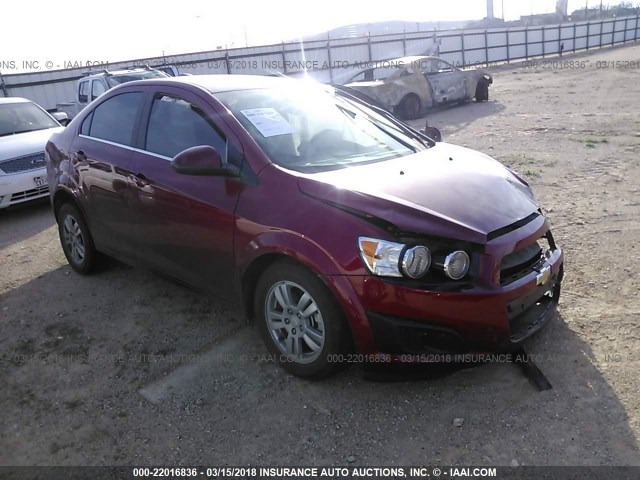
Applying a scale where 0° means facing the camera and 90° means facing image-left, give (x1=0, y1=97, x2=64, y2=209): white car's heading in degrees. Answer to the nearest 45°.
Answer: approximately 315°

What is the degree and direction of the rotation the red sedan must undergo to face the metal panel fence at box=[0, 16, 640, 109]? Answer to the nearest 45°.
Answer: approximately 135° to its left

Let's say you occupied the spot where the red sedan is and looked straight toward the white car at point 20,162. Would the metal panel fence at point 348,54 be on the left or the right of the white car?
right

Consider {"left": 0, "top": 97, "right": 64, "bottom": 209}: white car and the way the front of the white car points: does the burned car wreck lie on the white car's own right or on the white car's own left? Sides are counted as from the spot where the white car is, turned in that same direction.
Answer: on the white car's own left

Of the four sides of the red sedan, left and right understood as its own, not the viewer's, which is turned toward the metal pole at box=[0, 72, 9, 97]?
back

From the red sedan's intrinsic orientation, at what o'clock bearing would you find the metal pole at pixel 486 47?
The metal pole is roughly at 8 o'clock from the red sedan.

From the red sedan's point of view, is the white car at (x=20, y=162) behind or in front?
behind

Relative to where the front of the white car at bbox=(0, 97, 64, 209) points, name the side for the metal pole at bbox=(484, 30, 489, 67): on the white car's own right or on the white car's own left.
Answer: on the white car's own left

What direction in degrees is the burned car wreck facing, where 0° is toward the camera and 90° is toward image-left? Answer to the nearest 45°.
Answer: approximately 225°
